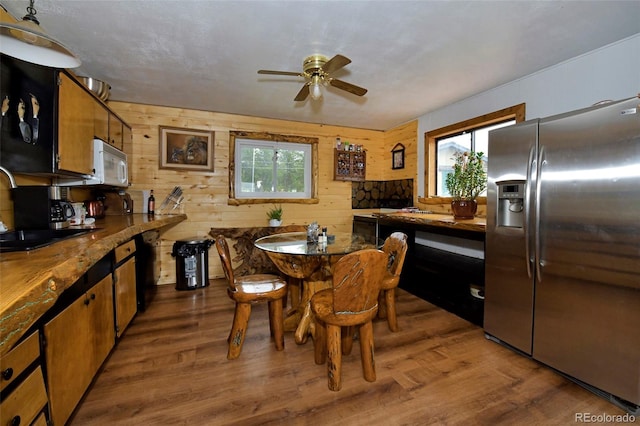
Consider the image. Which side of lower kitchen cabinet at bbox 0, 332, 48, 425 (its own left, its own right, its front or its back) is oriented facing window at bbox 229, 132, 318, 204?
left

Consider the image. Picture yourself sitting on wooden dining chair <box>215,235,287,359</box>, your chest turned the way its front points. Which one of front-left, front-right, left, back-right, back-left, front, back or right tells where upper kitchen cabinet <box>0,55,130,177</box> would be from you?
back

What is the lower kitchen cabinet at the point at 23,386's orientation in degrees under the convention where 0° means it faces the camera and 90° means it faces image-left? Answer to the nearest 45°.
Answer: approximately 315°

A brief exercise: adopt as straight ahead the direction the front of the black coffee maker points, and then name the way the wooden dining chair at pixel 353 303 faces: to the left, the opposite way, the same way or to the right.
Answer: to the left

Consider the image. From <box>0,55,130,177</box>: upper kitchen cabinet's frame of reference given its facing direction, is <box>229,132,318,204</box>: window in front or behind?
in front

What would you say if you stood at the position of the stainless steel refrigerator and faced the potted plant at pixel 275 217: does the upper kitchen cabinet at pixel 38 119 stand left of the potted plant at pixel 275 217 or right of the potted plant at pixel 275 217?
left

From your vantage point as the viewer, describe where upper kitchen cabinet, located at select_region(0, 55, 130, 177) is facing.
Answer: facing to the right of the viewer

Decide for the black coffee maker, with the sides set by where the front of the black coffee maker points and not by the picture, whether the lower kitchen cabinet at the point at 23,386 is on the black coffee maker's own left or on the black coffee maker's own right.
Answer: on the black coffee maker's own right

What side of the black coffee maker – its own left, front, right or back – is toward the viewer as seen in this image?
right

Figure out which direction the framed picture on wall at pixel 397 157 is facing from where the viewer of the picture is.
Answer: facing the viewer and to the left of the viewer

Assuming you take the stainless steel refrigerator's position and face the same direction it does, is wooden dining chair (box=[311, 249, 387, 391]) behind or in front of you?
in front

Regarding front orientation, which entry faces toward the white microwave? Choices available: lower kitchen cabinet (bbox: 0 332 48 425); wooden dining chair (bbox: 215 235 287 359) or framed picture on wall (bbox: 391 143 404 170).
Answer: the framed picture on wall

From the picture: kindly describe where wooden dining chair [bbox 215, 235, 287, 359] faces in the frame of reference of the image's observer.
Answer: facing to the right of the viewer

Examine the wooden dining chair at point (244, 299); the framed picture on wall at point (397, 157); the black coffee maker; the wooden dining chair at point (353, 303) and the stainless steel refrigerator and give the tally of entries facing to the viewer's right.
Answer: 2

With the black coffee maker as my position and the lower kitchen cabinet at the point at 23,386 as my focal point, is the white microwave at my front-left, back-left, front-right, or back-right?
back-left
